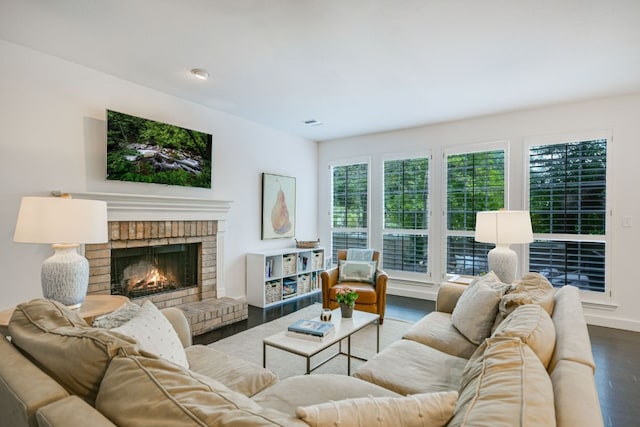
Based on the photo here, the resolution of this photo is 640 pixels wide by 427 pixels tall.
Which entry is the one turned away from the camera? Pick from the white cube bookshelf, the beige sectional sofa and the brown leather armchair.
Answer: the beige sectional sofa

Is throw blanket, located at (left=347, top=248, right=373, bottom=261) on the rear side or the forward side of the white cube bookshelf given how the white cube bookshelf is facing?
on the forward side

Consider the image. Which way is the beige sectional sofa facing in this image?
away from the camera

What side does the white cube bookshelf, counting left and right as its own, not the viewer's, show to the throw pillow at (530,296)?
front

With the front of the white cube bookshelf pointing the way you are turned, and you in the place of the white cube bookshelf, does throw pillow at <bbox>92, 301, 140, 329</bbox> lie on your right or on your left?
on your right

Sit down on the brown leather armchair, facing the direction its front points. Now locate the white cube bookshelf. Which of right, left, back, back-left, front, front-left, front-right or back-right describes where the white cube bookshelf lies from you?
back-right

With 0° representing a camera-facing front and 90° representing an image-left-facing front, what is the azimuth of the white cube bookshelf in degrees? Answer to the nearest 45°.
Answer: approximately 315°

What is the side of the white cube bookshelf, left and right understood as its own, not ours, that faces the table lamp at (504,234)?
front

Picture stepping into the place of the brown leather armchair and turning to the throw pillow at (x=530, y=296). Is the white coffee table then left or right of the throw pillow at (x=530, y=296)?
right

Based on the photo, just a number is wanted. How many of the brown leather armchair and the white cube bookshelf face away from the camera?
0

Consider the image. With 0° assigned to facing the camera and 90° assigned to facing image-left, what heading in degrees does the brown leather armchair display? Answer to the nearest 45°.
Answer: approximately 0°

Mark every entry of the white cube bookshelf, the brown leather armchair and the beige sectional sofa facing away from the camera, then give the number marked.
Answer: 1
